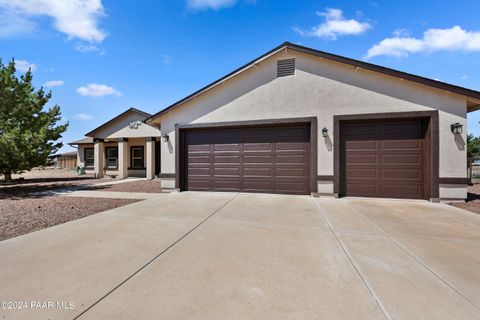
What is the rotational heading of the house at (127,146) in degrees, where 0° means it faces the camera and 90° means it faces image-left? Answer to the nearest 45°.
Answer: approximately 0°

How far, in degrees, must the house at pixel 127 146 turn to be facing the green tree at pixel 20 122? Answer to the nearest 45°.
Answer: approximately 45° to its right

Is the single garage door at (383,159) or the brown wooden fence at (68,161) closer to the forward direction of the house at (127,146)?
the single garage door
